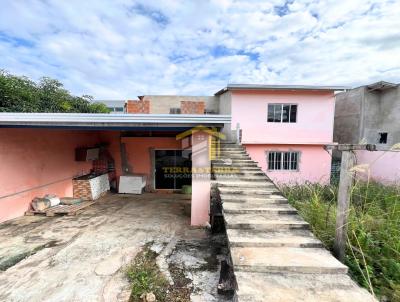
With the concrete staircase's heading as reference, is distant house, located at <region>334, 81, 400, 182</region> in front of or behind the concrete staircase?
behind

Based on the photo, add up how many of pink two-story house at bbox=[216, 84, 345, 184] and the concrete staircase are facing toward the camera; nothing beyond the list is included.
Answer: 2

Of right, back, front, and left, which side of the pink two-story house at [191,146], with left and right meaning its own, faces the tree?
right

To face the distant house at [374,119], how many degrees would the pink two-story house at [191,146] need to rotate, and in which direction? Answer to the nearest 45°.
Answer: approximately 90° to its left

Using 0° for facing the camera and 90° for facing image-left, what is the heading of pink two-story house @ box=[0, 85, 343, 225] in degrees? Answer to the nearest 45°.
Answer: approximately 0°

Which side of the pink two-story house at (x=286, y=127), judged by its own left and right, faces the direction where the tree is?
right

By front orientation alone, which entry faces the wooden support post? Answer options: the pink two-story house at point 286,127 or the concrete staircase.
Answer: the pink two-story house
